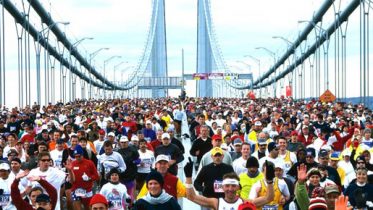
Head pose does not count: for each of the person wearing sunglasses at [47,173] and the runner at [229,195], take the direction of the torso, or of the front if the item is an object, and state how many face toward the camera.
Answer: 2

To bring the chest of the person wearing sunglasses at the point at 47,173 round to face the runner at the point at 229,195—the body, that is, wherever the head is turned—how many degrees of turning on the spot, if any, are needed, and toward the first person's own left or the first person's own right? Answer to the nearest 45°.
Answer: approximately 45° to the first person's own left
